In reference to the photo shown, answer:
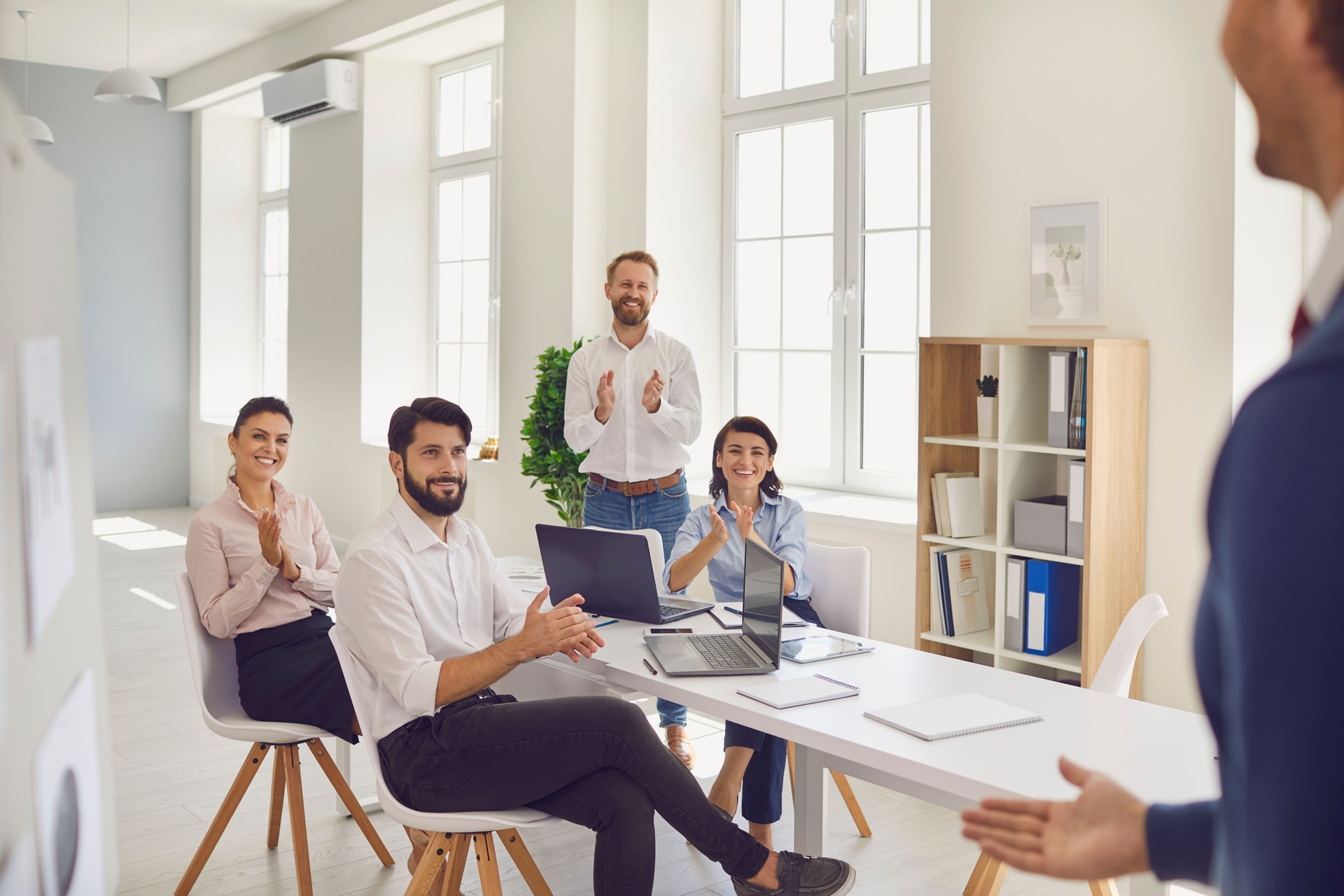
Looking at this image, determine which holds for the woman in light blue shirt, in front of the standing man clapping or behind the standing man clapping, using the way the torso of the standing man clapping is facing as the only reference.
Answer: in front

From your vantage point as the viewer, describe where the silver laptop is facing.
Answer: facing to the left of the viewer

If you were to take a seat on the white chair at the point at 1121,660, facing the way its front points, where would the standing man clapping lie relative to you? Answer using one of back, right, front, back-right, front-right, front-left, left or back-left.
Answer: front-right

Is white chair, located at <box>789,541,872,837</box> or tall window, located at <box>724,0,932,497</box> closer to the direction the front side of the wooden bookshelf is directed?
the white chair

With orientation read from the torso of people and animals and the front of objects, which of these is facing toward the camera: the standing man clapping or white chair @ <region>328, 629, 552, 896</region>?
the standing man clapping

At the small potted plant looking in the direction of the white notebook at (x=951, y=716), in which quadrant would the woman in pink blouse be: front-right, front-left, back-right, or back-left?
front-right

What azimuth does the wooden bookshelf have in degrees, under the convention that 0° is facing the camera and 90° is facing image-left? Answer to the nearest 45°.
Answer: approximately 45°

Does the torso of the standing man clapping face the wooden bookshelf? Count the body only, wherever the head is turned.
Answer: no

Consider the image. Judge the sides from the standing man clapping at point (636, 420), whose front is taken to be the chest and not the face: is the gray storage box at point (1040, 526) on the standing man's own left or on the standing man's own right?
on the standing man's own left

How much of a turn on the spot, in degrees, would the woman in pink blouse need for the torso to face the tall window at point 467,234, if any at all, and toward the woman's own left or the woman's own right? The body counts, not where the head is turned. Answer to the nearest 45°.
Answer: approximately 135° to the woman's own left

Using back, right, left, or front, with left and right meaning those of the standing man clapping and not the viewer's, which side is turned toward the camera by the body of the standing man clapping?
front

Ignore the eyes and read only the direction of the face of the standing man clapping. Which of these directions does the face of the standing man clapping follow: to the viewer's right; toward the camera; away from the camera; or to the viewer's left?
toward the camera

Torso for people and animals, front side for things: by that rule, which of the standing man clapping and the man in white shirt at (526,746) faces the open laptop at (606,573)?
the standing man clapping

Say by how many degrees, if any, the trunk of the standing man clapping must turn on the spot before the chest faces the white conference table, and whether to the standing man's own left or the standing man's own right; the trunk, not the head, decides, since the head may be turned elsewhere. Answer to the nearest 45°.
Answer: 0° — they already face it

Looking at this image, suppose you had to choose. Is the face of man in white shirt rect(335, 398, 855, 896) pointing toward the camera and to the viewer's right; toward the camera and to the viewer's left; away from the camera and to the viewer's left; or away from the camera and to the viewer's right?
toward the camera and to the viewer's right

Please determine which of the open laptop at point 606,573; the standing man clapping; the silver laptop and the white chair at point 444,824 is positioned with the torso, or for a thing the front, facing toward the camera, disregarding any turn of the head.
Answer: the standing man clapping
